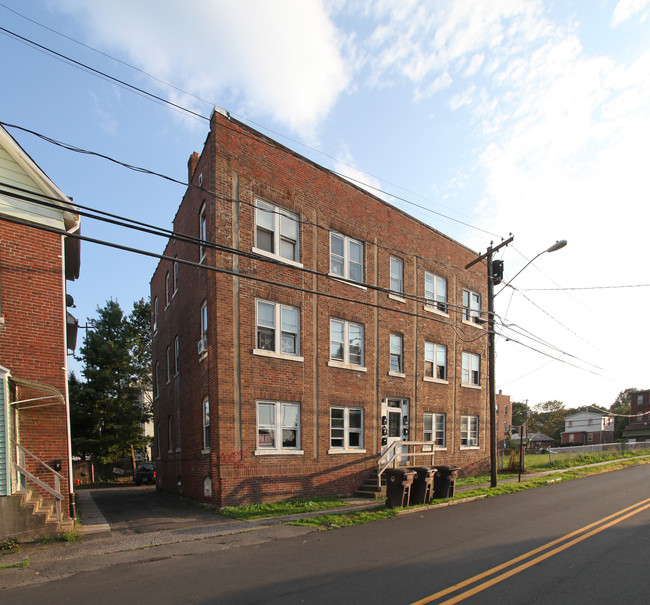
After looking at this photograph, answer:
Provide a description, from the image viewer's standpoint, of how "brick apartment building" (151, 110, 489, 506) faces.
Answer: facing the viewer and to the right of the viewer

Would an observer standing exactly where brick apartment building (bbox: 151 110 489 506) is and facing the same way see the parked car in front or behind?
behind

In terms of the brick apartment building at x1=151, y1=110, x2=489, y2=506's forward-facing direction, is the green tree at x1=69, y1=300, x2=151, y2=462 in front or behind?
behind

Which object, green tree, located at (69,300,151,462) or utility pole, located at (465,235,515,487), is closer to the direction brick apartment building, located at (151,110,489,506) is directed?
the utility pole

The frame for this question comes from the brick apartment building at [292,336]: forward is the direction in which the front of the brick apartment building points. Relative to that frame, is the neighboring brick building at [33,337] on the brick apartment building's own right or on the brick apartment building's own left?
on the brick apartment building's own right

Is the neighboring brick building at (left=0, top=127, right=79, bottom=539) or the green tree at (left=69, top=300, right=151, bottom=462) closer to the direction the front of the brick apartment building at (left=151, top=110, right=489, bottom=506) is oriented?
the neighboring brick building

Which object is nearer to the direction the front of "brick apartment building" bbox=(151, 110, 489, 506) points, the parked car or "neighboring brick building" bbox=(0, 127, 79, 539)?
the neighboring brick building

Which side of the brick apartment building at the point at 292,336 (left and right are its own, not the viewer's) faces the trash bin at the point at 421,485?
front

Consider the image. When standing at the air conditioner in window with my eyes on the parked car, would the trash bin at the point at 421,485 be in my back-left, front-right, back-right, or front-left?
back-right

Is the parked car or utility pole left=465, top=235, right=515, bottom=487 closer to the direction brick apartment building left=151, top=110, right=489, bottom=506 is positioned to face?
the utility pole
